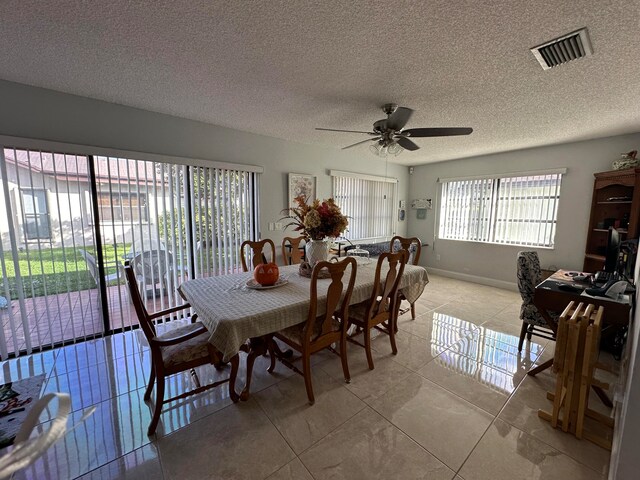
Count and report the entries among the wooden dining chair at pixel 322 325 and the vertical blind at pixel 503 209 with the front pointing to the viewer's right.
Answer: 0

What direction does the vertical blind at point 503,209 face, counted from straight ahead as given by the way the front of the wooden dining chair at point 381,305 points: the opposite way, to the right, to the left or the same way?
to the left

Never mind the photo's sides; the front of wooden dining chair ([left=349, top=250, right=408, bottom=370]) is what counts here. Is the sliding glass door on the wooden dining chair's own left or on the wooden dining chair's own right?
on the wooden dining chair's own left

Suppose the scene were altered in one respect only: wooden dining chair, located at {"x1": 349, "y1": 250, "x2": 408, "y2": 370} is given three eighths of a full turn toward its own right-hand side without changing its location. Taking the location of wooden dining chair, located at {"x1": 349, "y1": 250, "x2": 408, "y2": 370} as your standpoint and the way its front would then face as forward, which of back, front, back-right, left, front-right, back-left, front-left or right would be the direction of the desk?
front

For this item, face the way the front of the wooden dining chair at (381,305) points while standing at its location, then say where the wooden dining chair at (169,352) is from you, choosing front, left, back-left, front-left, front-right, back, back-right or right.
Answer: left

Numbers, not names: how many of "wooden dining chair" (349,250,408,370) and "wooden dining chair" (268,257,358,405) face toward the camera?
0

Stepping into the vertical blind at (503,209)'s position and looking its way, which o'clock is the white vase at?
The white vase is roughly at 11 o'clock from the vertical blind.

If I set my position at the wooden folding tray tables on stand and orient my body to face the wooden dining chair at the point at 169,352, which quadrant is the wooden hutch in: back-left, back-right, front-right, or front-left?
back-right

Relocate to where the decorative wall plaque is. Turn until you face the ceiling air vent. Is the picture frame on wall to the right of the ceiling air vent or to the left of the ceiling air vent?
right

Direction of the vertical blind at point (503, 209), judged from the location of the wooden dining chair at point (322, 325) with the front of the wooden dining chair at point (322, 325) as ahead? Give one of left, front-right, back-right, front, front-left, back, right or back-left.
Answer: right

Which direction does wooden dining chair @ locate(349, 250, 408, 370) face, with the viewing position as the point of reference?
facing away from the viewer and to the left of the viewer

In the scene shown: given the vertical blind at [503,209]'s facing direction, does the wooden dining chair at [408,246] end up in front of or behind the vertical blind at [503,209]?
in front

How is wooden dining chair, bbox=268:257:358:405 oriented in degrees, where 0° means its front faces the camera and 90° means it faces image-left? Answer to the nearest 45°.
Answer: approximately 135°

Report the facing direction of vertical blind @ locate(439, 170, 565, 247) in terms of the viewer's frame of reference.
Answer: facing the viewer and to the left of the viewer

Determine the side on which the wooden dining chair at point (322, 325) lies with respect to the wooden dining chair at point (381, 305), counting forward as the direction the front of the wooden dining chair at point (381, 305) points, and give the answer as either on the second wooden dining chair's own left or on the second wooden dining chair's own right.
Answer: on the second wooden dining chair's own left

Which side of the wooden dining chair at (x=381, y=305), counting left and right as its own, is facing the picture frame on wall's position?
front

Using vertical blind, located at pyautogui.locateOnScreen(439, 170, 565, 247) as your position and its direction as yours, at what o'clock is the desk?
The desk is roughly at 10 o'clock from the vertical blind.
